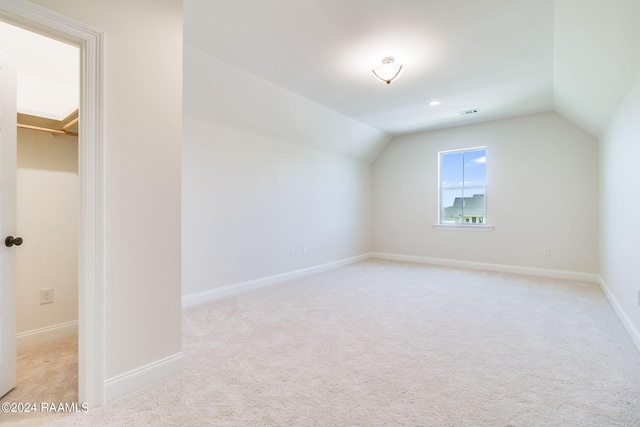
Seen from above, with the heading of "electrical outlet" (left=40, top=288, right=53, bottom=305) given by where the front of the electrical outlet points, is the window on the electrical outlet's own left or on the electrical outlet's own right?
on the electrical outlet's own left

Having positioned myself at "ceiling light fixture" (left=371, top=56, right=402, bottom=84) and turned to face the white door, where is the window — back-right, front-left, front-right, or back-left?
back-right

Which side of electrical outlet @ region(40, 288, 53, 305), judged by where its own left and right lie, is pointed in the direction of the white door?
front

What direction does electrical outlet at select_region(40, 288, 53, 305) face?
toward the camera
